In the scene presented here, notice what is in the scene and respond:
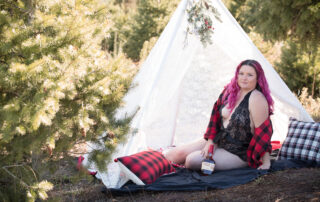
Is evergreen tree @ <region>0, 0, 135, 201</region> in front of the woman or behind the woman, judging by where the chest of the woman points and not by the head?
in front

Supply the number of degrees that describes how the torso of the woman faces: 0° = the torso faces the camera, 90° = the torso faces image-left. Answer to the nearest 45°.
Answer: approximately 45°

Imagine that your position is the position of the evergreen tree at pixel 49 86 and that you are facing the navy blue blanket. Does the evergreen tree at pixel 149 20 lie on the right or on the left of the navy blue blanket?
left

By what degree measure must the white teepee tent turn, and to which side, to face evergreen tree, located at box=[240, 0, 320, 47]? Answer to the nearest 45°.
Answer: approximately 135° to its left

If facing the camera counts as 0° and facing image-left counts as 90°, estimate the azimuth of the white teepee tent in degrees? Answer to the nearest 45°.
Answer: approximately 0°

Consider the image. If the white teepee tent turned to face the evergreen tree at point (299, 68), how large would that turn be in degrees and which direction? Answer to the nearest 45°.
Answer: approximately 135° to its left
